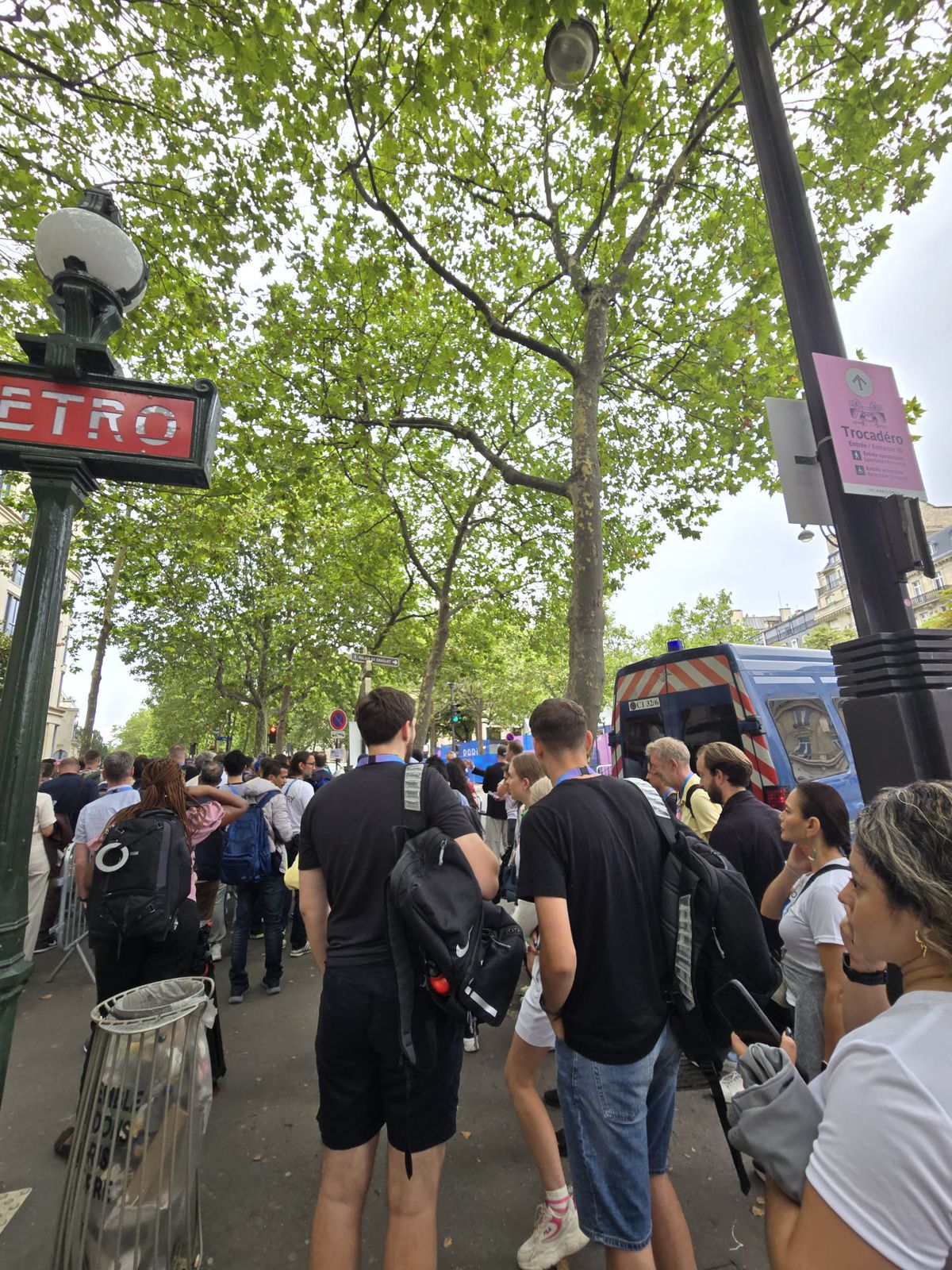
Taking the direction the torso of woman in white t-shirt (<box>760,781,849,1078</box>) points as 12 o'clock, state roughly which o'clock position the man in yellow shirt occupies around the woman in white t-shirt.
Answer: The man in yellow shirt is roughly at 2 o'clock from the woman in white t-shirt.

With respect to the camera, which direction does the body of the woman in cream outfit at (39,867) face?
away from the camera

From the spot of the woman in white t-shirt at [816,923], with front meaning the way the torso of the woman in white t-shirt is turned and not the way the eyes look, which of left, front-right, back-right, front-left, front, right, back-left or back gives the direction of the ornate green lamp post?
front-left

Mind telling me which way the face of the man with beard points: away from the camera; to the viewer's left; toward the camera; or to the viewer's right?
to the viewer's left

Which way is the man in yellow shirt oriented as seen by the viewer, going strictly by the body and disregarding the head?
to the viewer's left

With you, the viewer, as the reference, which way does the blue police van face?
facing away from the viewer and to the right of the viewer

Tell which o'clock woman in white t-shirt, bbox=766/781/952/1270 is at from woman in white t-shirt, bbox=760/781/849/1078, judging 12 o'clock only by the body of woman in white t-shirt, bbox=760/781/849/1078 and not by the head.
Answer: woman in white t-shirt, bbox=766/781/952/1270 is roughly at 9 o'clock from woman in white t-shirt, bbox=760/781/849/1078.

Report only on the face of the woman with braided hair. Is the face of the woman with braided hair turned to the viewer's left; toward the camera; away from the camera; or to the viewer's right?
away from the camera

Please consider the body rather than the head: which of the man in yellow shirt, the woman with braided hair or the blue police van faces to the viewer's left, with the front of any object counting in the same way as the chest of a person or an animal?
the man in yellow shirt

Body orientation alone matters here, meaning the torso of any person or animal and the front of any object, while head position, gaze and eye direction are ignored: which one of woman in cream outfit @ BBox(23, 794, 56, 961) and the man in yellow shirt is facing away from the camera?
the woman in cream outfit

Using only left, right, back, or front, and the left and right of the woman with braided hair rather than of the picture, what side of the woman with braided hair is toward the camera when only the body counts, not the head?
back

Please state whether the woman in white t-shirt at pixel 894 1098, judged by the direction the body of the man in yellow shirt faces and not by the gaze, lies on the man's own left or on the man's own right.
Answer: on the man's own left

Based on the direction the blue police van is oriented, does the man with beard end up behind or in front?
behind

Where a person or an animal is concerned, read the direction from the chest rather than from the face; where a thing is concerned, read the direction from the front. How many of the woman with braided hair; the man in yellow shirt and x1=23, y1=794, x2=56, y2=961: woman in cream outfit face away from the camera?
2

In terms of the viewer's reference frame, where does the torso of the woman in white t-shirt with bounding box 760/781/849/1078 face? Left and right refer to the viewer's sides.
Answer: facing to the left of the viewer

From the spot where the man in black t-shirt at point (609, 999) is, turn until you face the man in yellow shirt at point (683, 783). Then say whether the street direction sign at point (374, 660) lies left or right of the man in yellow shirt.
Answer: left

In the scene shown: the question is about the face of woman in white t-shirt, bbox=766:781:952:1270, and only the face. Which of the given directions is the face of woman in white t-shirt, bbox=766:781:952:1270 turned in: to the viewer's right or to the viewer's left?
to the viewer's left

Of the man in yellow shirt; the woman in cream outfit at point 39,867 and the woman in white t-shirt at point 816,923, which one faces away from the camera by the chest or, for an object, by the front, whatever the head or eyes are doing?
the woman in cream outfit at point 39,867
